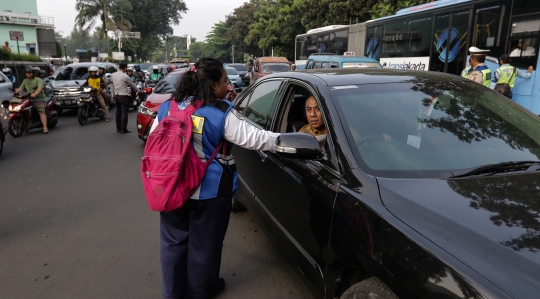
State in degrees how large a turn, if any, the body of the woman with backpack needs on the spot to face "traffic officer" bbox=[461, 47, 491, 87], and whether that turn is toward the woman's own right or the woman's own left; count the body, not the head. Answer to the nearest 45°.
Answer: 0° — they already face them

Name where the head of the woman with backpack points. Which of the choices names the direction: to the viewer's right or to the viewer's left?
to the viewer's right

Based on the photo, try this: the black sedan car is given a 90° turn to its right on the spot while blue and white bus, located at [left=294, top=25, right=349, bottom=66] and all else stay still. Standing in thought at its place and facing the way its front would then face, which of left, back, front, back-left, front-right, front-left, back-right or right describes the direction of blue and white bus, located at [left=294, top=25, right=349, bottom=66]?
back-right

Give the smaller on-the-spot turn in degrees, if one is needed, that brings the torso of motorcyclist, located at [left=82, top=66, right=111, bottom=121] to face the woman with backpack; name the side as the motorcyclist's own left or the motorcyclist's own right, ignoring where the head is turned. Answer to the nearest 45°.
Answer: approximately 45° to the motorcyclist's own left

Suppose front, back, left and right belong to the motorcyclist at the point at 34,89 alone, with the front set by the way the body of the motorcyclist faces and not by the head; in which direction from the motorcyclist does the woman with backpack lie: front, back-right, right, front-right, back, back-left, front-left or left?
front-left

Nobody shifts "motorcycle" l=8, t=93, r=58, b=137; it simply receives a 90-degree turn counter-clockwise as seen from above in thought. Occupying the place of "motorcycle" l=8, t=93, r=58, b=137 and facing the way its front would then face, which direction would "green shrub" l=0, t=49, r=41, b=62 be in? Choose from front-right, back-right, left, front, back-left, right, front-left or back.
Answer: back-left

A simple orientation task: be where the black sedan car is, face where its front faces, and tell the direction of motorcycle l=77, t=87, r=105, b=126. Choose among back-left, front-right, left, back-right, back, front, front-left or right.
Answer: back

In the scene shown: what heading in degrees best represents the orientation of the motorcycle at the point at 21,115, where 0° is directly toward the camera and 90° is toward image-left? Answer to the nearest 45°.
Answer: approximately 45°

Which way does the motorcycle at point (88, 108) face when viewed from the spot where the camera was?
facing the viewer and to the left of the viewer

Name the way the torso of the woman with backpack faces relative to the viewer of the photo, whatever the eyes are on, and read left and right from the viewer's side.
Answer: facing away from the viewer and to the right of the viewer

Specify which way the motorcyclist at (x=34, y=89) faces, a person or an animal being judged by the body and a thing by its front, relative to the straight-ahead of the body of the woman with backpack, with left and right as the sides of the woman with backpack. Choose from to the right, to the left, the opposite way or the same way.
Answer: the opposite way

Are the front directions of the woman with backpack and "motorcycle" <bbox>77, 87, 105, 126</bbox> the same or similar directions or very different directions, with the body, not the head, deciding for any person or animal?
very different directions

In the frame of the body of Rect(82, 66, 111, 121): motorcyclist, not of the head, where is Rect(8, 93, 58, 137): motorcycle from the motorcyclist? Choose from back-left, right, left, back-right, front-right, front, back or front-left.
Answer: front

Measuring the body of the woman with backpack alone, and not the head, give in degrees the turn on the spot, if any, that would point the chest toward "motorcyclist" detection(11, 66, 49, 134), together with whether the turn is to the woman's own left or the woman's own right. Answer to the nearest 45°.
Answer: approximately 90° to the woman's own left

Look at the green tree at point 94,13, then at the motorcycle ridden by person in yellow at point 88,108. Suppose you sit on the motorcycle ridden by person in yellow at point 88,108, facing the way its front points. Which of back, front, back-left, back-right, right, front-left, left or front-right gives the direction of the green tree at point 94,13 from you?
back-right

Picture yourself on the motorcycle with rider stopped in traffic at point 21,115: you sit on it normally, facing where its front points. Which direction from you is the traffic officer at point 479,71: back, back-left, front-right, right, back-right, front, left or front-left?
left

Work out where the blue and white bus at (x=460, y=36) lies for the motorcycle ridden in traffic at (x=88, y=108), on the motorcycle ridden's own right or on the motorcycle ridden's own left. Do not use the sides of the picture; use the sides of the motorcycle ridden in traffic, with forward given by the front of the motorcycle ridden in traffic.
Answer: on the motorcycle ridden's own left
